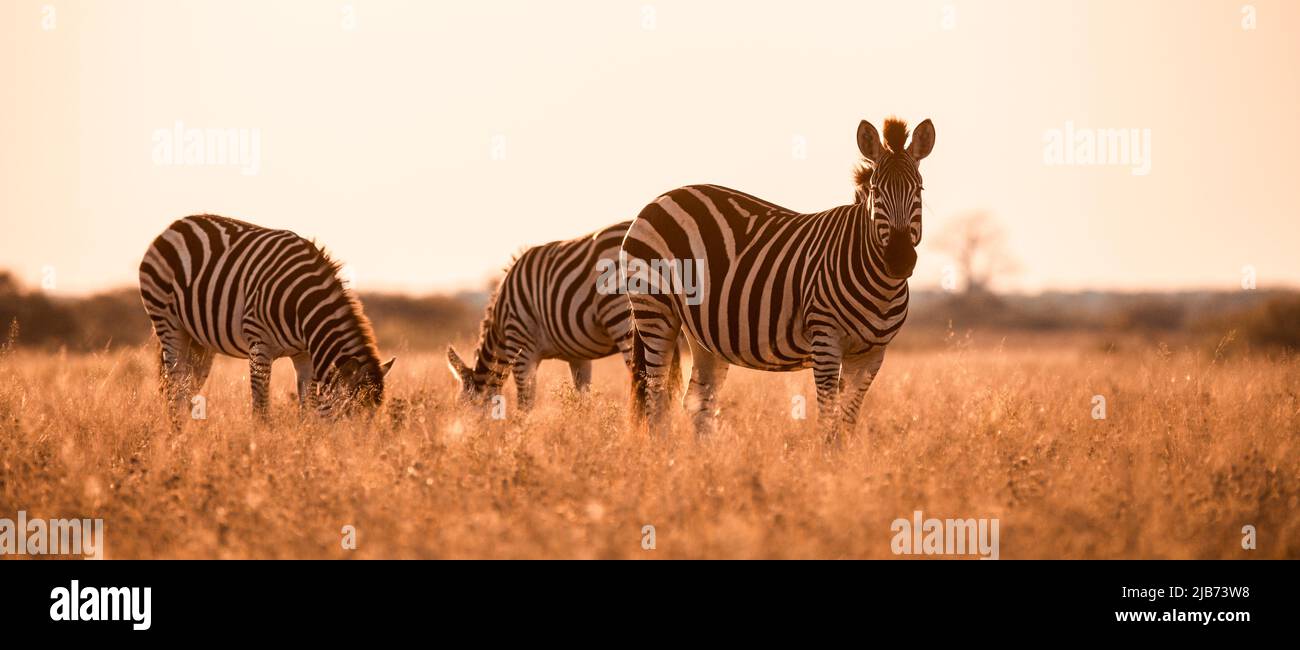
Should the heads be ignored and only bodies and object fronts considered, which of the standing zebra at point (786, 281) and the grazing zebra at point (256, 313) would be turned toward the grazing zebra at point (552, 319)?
the grazing zebra at point (256, 313)

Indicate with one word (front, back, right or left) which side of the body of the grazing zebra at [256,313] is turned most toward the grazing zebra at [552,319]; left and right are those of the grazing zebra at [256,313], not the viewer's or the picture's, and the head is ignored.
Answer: front

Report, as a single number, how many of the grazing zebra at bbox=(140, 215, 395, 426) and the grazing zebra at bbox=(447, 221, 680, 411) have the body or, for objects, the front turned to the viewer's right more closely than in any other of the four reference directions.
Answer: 1

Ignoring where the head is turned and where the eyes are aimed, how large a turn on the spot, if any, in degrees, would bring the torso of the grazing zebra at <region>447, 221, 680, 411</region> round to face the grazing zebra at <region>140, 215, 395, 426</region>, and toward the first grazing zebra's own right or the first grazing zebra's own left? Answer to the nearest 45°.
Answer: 0° — it already faces it

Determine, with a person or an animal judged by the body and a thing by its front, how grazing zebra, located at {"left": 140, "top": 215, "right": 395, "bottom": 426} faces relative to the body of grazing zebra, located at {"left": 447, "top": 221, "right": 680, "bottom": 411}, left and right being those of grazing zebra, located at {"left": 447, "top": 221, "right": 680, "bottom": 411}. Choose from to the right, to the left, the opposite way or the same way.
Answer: the opposite way

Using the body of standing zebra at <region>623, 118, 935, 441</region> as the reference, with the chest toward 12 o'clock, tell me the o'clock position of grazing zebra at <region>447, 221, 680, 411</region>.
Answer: The grazing zebra is roughly at 6 o'clock from the standing zebra.

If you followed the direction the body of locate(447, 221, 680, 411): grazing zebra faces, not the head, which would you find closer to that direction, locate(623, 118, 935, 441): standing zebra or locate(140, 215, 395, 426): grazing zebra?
the grazing zebra

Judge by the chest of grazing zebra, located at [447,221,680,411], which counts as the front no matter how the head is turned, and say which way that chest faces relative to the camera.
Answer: to the viewer's left

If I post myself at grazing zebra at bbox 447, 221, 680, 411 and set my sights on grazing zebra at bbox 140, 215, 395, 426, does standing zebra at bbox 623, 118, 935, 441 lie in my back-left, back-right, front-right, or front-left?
back-left

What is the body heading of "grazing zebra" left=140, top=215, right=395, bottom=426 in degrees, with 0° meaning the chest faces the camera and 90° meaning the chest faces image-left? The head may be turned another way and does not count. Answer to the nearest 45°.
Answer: approximately 270°

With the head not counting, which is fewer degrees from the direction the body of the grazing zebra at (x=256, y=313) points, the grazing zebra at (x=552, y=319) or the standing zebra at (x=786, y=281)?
the grazing zebra

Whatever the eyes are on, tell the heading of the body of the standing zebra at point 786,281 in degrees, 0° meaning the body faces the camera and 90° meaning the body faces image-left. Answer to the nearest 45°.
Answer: approximately 315°

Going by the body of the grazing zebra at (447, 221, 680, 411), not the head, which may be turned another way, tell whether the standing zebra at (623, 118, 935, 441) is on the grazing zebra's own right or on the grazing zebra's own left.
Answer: on the grazing zebra's own left

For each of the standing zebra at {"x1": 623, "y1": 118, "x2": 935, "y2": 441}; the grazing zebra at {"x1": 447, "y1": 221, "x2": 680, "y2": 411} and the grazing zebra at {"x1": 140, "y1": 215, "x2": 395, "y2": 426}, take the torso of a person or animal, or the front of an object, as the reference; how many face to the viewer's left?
1
